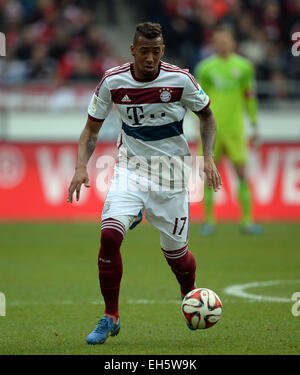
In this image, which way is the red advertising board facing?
toward the camera

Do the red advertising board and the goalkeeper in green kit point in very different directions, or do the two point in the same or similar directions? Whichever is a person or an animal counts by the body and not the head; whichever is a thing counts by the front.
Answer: same or similar directions

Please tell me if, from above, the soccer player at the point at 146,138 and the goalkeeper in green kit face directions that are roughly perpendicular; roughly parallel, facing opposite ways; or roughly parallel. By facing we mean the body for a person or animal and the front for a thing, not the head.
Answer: roughly parallel

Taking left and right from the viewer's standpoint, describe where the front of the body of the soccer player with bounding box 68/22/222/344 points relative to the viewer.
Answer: facing the viewer

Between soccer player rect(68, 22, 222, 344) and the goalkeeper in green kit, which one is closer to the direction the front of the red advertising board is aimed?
the soccer player

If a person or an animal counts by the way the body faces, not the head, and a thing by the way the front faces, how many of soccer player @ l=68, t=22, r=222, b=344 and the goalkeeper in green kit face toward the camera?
2

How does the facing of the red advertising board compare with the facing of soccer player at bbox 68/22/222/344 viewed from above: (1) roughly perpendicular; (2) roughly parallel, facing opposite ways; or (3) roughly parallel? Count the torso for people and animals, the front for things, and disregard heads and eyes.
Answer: roughly parallel

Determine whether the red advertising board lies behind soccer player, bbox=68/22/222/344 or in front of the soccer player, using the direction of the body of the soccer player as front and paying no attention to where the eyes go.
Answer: behind

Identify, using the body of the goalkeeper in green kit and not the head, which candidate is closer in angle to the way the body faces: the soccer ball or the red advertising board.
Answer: the soccer ball

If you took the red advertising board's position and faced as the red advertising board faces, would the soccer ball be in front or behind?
in front

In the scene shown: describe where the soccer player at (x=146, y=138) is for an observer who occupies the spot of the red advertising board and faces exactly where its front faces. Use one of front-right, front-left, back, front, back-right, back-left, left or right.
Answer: front

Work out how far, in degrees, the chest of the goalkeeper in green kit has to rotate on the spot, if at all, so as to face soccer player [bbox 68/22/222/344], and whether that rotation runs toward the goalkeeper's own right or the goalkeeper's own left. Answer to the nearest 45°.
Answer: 0° — they already face them
